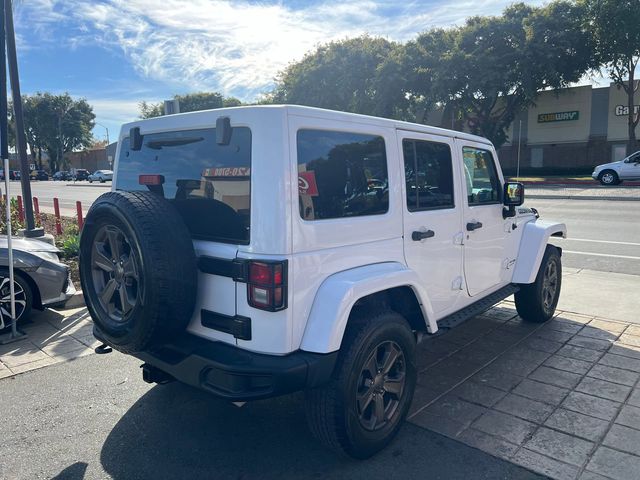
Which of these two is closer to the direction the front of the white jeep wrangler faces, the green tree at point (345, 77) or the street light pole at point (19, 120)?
the green tree

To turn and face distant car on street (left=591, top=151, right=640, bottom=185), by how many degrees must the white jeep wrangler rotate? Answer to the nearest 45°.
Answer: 0° — it already faces it

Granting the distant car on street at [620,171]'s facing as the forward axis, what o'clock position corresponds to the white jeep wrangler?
The white jeep wrangler is roughly at 9 o'clock from the distant car on street.

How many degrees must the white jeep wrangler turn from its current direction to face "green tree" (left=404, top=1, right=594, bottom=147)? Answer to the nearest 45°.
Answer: approximately 45° to its left

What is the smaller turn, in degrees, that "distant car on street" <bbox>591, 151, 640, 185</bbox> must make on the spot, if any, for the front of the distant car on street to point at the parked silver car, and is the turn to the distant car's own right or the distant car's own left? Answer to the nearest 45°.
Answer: approximately 90° to the distant car's own left

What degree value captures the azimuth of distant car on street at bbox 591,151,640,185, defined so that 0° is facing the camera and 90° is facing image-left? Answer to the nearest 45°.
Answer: approximately 90°

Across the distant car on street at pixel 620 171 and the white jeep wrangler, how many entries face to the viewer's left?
1

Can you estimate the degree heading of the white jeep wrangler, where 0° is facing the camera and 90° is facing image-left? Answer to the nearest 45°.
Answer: approximately 225°

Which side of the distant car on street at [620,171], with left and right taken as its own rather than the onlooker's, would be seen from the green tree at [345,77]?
front

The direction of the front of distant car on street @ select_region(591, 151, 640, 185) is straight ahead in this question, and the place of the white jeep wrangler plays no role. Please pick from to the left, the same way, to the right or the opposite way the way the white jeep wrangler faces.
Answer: to the right
